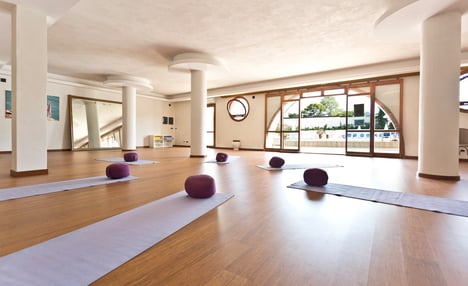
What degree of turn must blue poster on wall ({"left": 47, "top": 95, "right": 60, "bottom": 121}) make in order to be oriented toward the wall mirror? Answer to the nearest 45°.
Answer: approximately 45° to its left

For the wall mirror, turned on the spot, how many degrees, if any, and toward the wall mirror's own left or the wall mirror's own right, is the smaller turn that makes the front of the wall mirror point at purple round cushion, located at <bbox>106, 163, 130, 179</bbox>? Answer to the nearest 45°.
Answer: approximately 45° to the wall mirror's own right

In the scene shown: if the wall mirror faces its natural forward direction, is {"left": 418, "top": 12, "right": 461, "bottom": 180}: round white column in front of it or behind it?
in front

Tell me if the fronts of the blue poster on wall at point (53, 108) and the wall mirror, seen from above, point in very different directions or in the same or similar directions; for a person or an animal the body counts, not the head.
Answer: same or similar directions

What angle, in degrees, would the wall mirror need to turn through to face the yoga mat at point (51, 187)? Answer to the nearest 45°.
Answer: approximately 45° to its right

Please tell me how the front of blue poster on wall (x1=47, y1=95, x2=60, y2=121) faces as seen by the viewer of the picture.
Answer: facing the viewer and to the right of the viewer

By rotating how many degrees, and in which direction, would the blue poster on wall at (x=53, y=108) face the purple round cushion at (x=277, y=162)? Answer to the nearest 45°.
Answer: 0° — it already faces it

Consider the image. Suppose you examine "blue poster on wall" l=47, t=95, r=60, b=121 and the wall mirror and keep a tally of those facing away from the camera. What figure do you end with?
0

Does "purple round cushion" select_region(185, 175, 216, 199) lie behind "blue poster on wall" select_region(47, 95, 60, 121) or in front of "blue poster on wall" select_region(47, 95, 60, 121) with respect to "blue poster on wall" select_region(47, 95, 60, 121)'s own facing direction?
in front

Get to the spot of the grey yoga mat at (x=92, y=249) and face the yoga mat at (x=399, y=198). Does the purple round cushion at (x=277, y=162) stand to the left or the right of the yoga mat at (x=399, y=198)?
left
